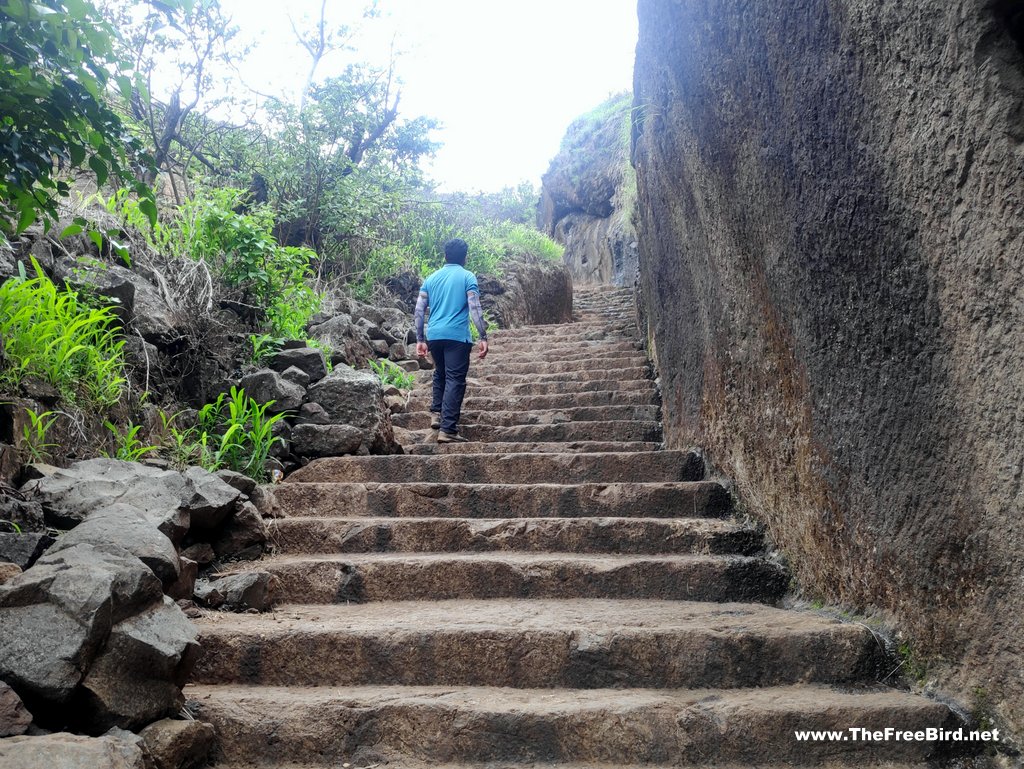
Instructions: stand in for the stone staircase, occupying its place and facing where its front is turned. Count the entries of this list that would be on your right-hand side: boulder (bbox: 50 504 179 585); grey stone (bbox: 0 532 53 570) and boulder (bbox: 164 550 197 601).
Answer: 3

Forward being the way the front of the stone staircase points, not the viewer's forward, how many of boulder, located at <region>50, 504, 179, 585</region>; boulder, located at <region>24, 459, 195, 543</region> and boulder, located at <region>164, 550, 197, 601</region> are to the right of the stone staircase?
3

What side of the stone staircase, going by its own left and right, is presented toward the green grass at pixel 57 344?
right

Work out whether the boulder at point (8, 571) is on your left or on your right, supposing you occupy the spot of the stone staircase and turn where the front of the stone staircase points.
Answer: on your right

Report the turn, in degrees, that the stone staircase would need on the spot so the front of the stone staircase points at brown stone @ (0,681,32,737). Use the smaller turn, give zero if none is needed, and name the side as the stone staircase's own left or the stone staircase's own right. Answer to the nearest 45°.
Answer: approximately 45° to the stone staircase's own right

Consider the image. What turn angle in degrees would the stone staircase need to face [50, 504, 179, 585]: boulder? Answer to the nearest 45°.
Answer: approximately 90° to its right

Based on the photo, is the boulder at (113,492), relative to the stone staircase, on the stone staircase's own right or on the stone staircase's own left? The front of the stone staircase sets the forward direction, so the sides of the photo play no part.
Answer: on the stone staircase's own right

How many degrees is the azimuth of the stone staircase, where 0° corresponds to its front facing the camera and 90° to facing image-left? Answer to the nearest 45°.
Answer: approximately 0°
